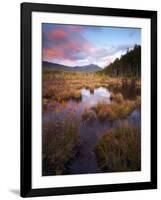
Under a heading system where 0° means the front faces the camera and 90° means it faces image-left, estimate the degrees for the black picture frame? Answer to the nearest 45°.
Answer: approximately 315°
